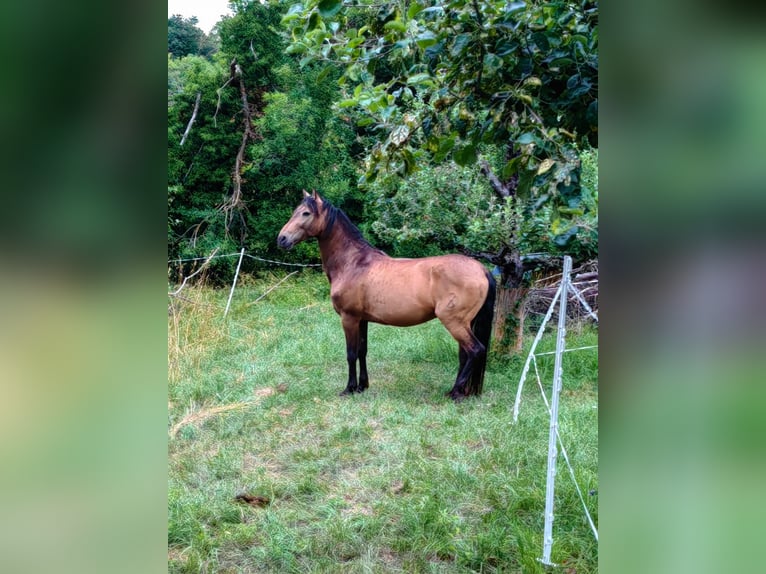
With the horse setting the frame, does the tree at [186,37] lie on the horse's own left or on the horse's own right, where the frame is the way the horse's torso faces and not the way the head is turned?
on the horse's own right

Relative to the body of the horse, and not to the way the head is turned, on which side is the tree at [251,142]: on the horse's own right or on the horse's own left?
on the horse's own right

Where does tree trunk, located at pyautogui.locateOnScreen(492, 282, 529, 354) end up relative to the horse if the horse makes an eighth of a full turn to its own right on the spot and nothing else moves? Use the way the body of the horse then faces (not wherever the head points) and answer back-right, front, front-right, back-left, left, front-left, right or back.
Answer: right

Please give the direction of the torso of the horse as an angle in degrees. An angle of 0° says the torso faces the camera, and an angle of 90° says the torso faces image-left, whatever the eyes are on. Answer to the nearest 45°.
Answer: approximately 90°
